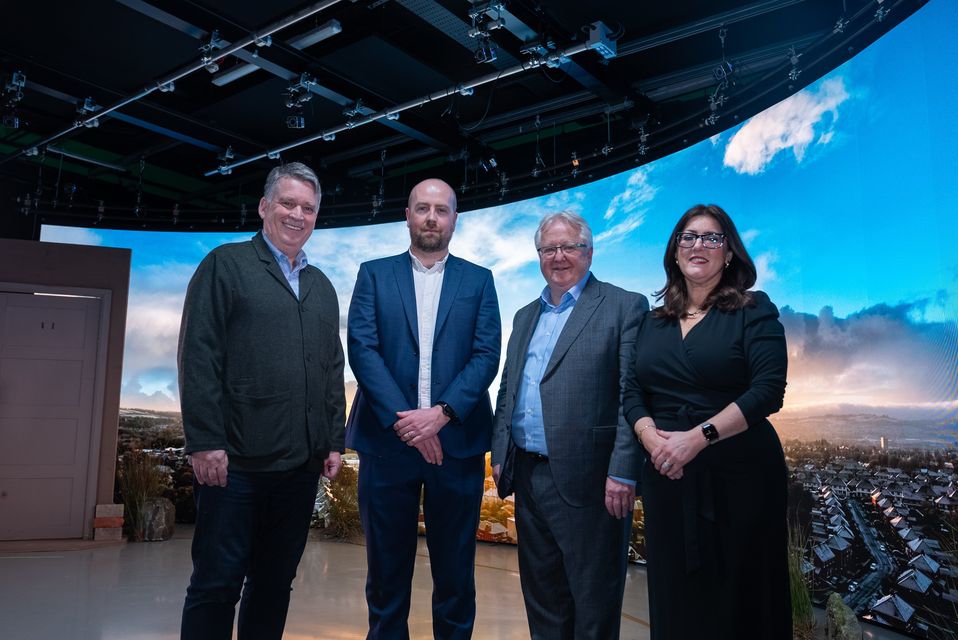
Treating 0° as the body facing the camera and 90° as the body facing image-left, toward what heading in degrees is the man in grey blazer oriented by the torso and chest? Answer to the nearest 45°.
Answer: approximately 45°

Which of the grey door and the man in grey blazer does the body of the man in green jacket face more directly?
the man in grey blazer

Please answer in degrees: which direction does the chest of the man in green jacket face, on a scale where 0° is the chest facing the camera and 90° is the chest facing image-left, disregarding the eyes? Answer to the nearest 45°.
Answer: approximately 315°

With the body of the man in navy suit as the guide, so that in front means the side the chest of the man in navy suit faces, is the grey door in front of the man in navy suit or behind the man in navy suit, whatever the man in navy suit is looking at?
behind

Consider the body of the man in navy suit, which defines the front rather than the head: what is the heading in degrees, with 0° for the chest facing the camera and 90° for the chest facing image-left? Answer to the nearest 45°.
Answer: approximately 0°

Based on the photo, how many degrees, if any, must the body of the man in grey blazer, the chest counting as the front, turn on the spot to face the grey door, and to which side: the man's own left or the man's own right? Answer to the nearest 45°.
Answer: approximately 90° to the man's own right

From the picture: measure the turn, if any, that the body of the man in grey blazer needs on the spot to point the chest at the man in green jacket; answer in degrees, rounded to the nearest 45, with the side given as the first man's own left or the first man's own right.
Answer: approximately 45° to the first man's own right
